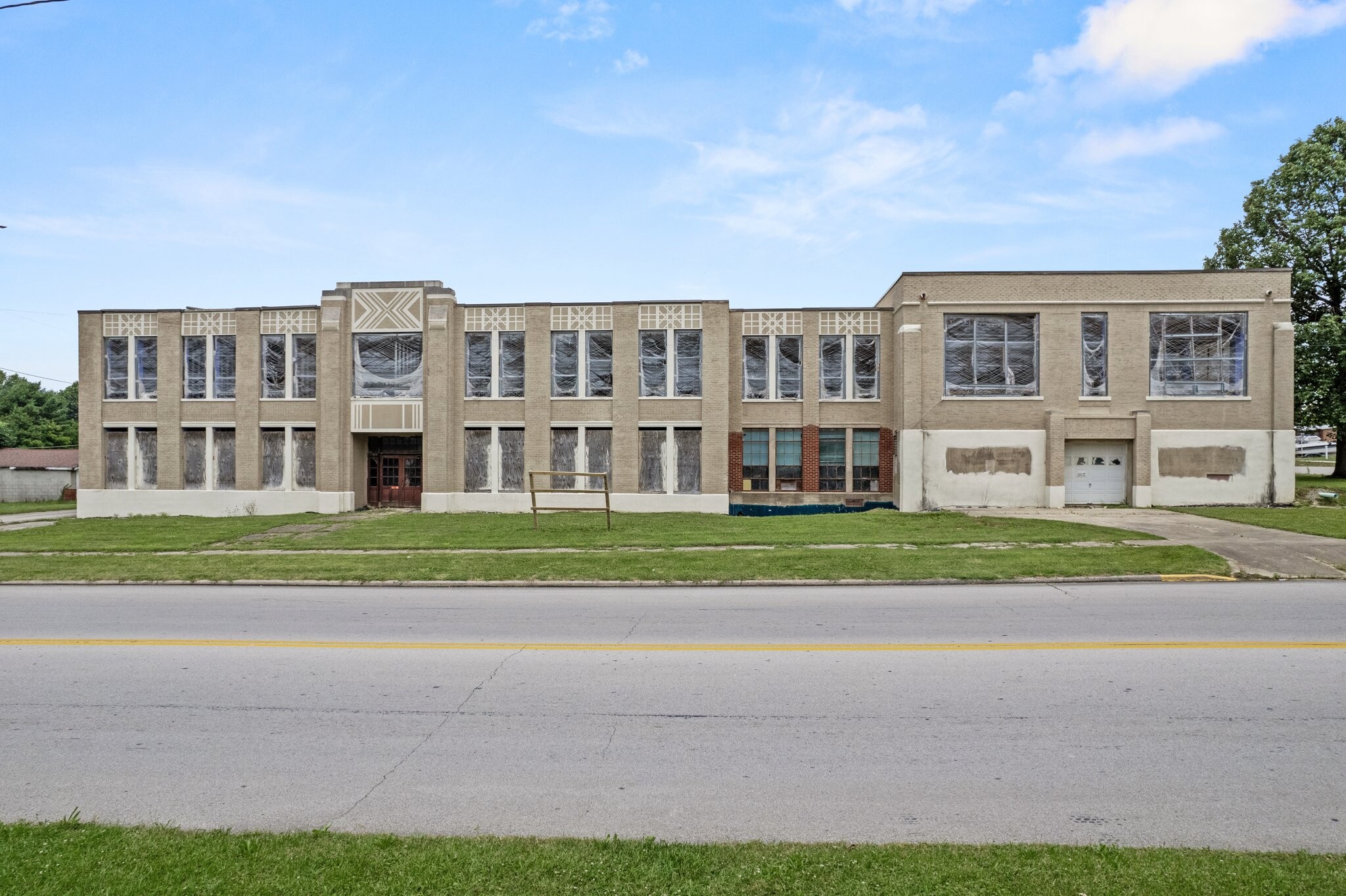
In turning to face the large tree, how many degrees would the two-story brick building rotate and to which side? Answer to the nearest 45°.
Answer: approximately 90° to its left

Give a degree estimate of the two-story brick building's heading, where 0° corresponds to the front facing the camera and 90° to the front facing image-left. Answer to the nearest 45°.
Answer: approximately 0°
